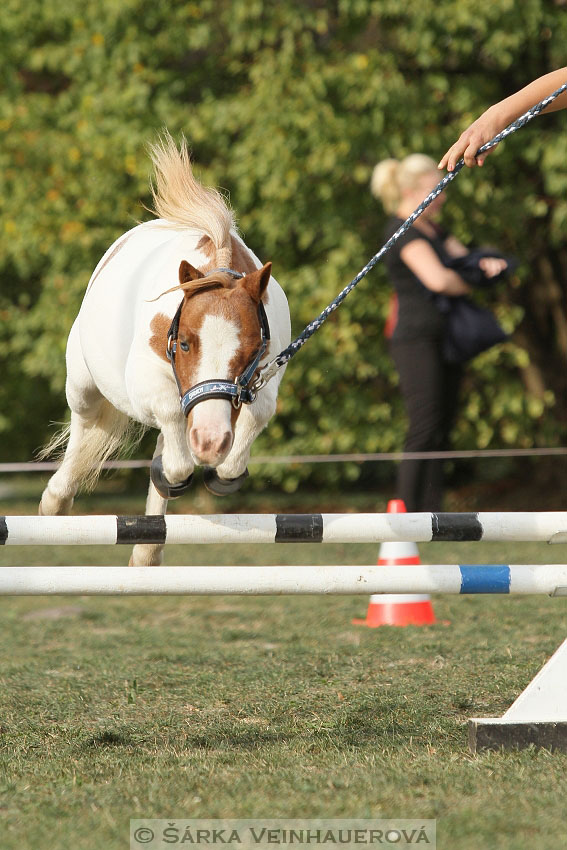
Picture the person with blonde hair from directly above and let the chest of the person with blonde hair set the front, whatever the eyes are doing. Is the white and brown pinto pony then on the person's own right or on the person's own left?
on the person's own right

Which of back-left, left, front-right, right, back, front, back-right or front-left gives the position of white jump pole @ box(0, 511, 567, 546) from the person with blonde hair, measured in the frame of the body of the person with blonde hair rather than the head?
right

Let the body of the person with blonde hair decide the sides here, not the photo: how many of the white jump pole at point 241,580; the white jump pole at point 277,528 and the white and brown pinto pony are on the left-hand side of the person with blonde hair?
0

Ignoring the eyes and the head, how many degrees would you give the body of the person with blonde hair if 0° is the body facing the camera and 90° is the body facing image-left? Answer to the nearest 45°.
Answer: approximately 270°

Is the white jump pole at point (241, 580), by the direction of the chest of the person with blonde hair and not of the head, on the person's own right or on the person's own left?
on the person's own right
